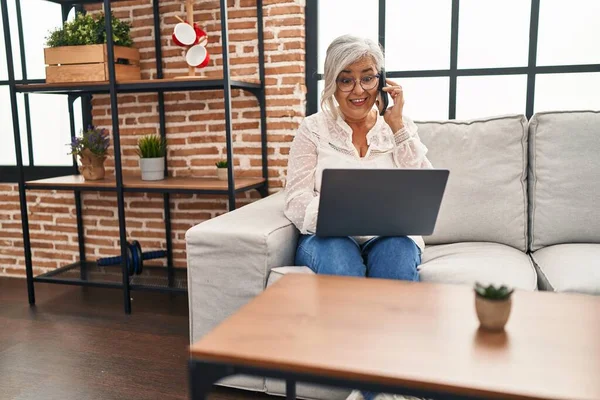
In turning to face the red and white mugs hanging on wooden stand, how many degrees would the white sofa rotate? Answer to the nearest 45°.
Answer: approximately 90° to its right

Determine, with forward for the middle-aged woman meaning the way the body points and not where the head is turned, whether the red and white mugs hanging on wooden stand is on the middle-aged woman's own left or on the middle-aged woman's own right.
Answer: on the middle-aged woman's own right

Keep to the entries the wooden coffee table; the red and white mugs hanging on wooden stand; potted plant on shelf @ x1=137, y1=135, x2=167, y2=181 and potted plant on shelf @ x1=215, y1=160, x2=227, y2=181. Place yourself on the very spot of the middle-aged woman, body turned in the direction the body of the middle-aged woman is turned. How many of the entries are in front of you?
1

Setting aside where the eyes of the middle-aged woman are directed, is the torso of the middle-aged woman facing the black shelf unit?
no

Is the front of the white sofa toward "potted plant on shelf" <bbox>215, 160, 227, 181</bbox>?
no

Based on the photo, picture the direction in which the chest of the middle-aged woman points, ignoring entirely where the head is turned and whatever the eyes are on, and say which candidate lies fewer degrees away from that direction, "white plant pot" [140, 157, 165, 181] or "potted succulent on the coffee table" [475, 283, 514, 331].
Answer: the potted succulent on the coffee table

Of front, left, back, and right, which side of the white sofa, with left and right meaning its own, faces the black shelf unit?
right

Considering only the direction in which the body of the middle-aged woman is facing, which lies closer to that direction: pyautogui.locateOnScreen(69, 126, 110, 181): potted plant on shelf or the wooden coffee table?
the wooden coffee table

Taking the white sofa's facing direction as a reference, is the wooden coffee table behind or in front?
in front

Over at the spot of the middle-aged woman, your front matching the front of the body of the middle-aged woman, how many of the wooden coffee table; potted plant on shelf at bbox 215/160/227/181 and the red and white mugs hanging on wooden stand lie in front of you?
1

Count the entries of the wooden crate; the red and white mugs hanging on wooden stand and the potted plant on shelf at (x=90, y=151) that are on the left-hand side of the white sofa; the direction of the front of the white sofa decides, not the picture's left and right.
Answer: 0

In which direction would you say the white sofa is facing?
toward the camera

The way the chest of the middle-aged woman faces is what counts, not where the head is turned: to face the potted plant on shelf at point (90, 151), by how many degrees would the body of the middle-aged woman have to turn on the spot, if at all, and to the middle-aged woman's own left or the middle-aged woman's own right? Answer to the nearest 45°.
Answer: approximately 135° to the middle-aged woman's own right

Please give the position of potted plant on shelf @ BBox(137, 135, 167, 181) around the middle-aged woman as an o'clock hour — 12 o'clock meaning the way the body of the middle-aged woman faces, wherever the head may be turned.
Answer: The potted plant on shelf is roughly at 4 o'clock from the middle-aged woman.

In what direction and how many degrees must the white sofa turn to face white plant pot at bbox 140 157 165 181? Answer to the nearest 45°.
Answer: approximately 90° to its right

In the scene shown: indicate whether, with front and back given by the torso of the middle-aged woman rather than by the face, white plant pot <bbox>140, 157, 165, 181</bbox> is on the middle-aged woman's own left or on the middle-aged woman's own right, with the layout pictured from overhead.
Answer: on the middle-aged woman's own right

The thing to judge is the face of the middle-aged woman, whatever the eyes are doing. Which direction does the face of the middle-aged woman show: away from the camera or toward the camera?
toward the camera
